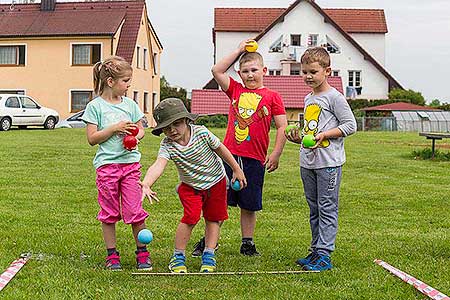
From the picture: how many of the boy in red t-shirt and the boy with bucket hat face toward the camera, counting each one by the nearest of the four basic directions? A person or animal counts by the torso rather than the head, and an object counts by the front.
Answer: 2

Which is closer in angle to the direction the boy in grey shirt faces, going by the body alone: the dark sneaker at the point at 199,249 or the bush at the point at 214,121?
the dark sneaker

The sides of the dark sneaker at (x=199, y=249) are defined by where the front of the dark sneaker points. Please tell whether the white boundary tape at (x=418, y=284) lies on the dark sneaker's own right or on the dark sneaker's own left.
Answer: on the dark sneaker's own left

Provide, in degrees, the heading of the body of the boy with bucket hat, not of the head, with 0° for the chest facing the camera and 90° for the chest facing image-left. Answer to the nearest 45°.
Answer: approximately 0°

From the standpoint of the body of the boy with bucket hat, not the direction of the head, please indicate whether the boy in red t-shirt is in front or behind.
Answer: behind

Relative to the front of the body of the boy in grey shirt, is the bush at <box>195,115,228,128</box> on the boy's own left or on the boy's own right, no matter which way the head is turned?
on the boy's own right

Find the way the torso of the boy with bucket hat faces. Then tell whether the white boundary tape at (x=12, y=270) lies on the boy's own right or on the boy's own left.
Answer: on the boy's own right

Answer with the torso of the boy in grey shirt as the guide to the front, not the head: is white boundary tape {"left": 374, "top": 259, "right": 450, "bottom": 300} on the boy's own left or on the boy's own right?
on the boy's own left

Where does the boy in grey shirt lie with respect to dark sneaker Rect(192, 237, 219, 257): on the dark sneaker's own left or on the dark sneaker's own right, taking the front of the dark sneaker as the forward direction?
on the dark sneaker's own left

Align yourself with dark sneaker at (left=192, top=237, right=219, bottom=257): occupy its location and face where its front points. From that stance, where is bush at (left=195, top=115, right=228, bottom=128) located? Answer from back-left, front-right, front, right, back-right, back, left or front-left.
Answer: back-right
